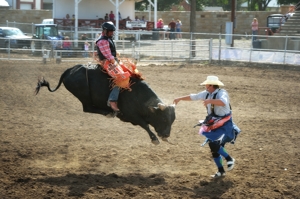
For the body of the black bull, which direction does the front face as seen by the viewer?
to the viewer's right

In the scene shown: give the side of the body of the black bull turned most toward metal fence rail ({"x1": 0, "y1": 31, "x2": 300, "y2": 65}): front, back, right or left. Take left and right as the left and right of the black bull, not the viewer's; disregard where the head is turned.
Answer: left
